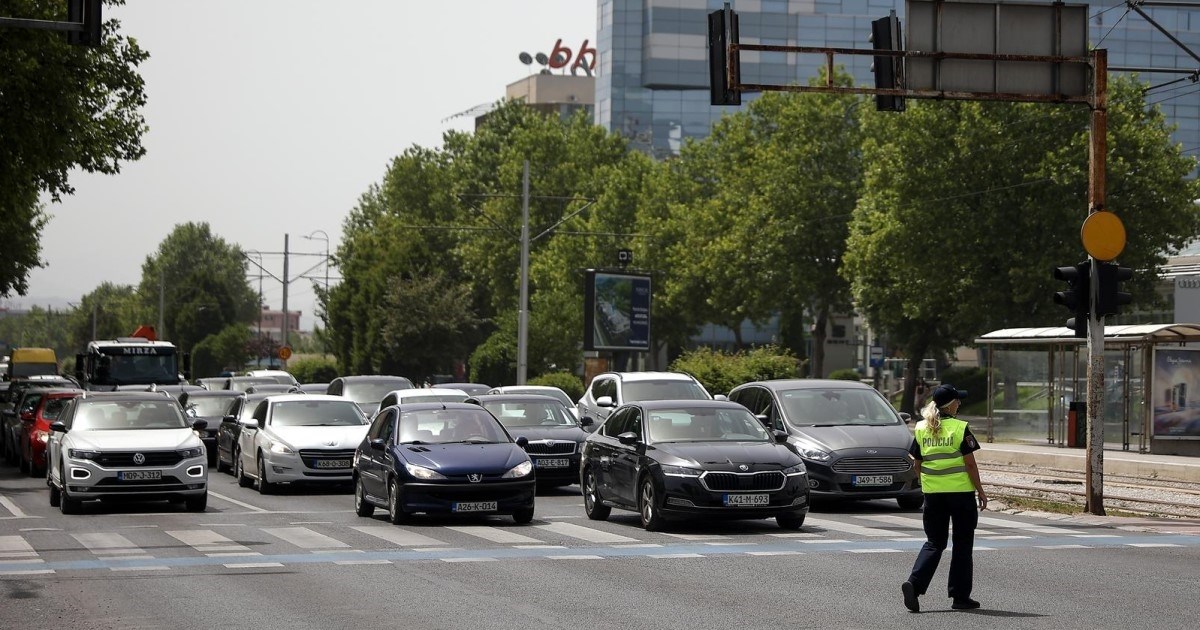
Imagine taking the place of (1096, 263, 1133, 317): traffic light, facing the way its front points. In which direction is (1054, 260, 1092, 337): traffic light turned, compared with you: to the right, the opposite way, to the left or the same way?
the opposite way

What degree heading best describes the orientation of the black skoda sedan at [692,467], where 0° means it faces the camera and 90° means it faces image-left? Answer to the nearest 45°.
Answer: approximately 315°

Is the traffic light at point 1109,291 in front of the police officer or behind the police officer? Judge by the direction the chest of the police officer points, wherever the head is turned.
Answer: in front

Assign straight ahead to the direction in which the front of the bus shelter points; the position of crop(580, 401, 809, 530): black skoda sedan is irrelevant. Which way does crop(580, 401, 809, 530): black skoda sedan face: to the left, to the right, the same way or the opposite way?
to the left

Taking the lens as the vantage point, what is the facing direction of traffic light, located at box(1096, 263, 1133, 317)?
facing to the right of the viewer

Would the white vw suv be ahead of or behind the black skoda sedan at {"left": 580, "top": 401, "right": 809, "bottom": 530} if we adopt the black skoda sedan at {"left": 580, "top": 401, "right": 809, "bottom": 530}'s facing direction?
behind

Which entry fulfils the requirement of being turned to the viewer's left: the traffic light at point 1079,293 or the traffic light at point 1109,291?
the traffic light at point 1079,293

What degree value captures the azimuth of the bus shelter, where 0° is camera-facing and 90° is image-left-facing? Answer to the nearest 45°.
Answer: approximately 45°

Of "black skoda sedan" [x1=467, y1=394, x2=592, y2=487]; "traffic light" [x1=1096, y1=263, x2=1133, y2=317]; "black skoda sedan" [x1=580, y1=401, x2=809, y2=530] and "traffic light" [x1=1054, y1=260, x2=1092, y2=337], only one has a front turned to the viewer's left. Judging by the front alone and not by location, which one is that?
"traffic light" [x1=1054, y1=260, x2=1092, y2=337]
